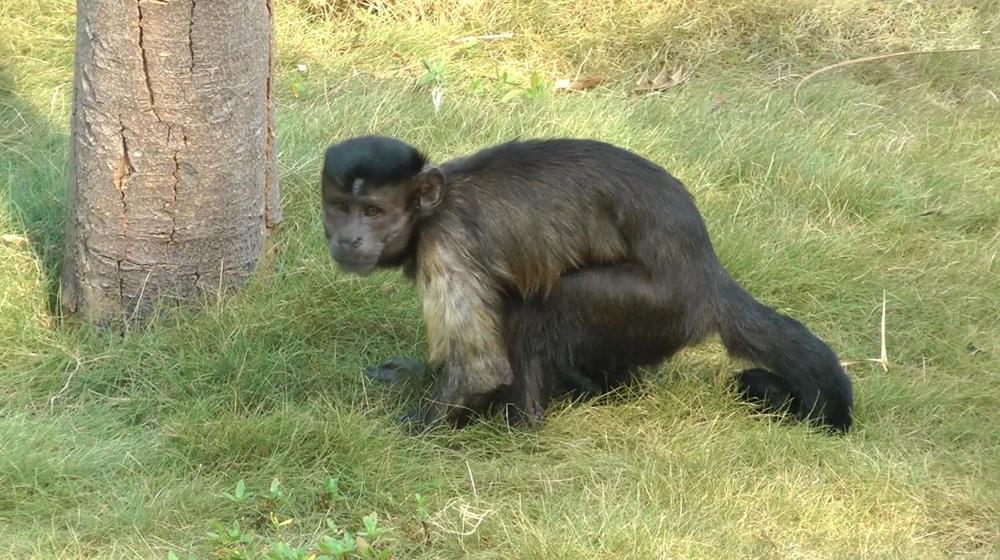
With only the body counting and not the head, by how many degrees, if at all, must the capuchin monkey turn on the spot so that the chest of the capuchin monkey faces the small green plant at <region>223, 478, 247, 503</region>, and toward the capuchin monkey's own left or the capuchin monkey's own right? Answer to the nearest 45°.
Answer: approximately 45° to the capuchin monkey's own left

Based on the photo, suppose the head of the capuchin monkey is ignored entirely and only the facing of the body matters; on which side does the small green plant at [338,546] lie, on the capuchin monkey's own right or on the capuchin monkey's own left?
on the capuchin monkey's own left

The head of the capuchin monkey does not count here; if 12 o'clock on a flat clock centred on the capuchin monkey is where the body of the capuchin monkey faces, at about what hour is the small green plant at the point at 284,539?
The small green plant is roughly at 10 o'clock from the capuchin monkey.

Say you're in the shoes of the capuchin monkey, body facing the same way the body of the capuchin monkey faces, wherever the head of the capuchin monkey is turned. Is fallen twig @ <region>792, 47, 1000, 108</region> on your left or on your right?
on your right

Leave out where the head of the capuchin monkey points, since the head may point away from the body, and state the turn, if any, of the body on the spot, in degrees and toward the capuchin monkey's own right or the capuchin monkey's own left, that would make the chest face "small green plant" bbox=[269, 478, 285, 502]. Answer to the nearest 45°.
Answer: approximately 45° to the capuchin monkey's own left

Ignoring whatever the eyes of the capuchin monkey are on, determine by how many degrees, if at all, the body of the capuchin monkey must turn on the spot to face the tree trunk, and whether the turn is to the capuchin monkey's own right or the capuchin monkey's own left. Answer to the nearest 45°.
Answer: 0° — it already faces it

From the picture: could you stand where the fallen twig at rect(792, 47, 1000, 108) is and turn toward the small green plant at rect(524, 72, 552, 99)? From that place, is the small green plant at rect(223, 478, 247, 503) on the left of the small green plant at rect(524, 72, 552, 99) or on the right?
left

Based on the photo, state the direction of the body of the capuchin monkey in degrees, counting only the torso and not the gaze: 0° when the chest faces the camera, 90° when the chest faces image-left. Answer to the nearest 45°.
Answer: approximately 90°
